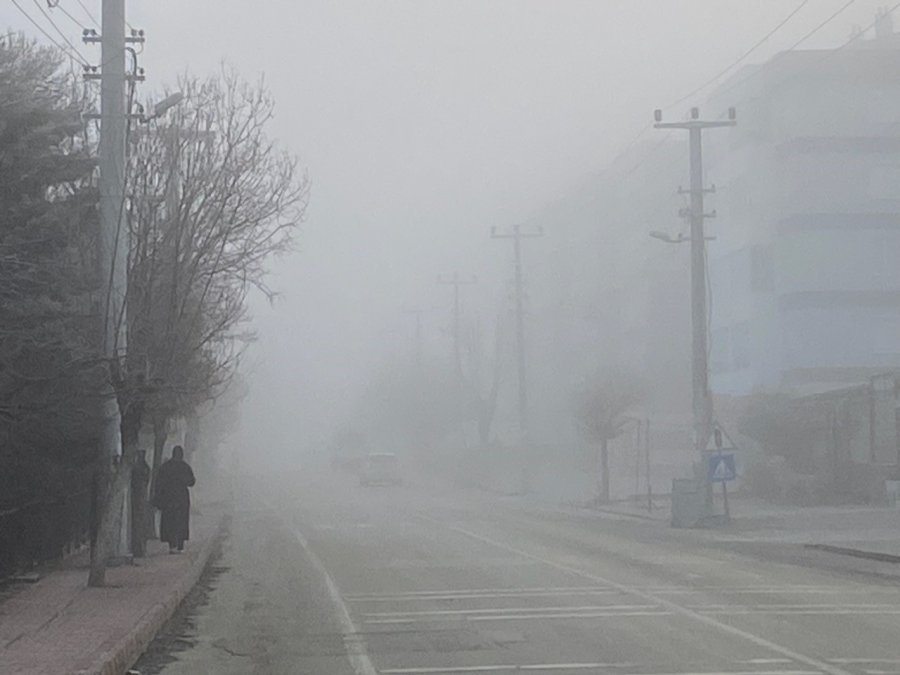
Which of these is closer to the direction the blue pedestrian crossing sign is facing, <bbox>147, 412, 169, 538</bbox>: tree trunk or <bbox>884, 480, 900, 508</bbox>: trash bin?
the tree trunk

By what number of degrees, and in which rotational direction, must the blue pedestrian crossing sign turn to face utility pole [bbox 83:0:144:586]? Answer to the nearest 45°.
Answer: approximately 45° to its right

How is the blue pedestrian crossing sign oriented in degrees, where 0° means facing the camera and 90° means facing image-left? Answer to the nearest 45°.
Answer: approximately 0°

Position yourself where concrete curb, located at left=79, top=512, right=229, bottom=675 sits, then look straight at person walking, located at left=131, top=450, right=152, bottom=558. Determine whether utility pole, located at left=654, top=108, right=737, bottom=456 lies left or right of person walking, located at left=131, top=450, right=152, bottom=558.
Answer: right

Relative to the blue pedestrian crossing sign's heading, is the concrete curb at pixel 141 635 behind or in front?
in front

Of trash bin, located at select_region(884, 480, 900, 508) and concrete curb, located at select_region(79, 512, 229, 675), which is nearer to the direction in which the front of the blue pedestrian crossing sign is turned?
the concrete curb

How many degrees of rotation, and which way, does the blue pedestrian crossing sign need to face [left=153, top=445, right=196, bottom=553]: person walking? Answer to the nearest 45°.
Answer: approximately 45° to its right

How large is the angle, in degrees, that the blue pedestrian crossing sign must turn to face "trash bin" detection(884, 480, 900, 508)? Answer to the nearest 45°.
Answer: approximately 135° to its left

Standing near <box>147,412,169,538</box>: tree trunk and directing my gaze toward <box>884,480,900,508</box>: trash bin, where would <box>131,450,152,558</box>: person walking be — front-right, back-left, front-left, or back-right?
back-right
